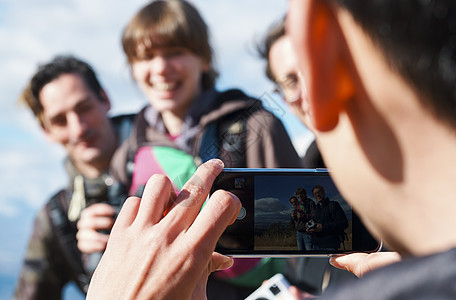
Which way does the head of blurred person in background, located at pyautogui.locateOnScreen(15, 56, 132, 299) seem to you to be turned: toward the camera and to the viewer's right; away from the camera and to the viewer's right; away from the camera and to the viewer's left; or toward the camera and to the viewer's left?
toward the camera and to the viewer's right

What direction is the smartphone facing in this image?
toward the camera

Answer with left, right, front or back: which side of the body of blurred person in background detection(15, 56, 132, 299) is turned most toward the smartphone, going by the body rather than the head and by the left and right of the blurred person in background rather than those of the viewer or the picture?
front

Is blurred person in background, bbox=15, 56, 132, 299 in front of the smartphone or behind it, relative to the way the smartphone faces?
behind

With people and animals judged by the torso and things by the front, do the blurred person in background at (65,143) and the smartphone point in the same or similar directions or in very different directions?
same or similar directions
